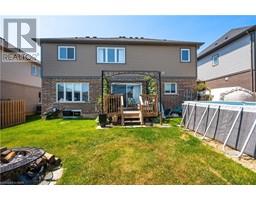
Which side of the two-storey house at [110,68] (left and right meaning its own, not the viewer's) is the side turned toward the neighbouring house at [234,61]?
right

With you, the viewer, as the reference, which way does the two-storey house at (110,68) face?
facing away from the viewer

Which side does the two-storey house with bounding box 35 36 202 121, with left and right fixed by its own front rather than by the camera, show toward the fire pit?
back

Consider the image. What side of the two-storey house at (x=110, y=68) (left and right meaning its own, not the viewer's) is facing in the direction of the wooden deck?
back

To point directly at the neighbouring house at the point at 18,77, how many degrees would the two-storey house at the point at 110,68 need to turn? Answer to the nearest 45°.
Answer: approximately 90° to its left

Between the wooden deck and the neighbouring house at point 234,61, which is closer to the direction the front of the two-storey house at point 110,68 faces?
the neighbouring house

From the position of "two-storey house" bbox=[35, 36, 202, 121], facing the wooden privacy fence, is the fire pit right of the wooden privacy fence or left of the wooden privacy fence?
left

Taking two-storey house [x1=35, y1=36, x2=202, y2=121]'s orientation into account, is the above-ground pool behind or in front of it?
behind
